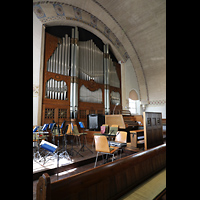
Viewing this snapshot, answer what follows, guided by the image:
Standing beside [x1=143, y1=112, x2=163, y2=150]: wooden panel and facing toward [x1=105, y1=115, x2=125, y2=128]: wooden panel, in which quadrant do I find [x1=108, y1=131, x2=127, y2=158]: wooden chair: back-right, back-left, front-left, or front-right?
front-left

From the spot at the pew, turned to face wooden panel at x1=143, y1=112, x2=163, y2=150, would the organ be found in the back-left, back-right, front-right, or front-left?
front-left

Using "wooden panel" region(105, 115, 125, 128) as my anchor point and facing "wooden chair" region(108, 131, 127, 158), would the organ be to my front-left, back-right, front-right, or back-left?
back-right

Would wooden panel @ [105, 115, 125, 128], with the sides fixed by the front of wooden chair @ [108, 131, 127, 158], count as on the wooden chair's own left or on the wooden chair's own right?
on the wooden chair's own right

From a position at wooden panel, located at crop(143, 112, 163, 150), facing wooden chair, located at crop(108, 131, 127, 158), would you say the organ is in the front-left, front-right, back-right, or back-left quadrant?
front-right

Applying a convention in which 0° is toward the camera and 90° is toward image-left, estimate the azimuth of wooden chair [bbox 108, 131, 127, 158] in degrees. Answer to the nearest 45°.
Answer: approximately 45°

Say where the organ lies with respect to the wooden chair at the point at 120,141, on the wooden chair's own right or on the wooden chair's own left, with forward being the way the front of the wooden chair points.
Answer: on the wooden chair's own right
